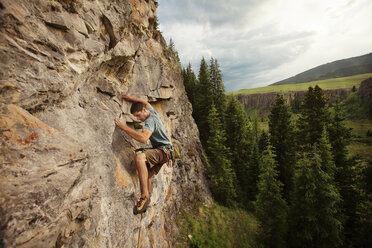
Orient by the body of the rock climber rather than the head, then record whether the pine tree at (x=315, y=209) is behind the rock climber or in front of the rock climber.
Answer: behind

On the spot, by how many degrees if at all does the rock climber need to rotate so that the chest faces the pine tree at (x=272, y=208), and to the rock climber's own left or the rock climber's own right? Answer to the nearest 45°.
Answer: approximately 135° to the rock climber's own right

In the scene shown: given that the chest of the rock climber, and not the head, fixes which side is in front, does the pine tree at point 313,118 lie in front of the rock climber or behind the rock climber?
behind

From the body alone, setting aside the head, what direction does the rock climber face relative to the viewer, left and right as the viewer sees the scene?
facing to the left of the viewer

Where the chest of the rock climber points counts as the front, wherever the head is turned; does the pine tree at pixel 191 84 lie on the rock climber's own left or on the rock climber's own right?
on the rock climber's own right

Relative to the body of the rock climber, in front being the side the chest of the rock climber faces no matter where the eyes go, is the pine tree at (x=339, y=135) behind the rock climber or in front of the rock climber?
behind

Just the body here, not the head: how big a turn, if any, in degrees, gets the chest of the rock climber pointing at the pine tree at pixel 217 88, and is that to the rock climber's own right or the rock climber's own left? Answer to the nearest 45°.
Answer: approximately 135° to the rock climber's own right
